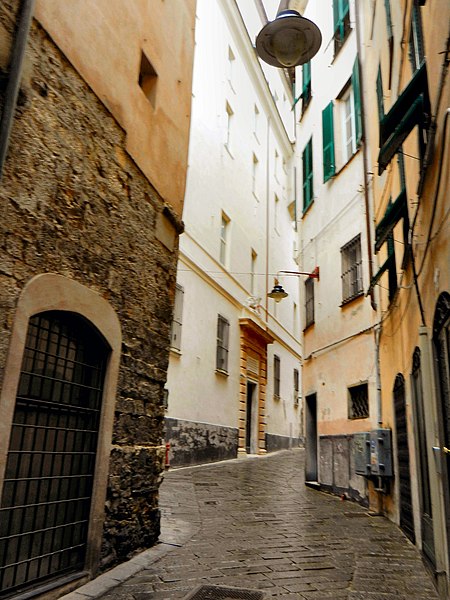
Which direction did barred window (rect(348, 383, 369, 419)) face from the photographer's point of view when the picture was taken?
facing the viewer and to the left of the viewer

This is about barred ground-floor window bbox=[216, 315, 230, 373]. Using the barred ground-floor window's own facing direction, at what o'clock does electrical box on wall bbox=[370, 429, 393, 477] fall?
The electrical box on wall is roughly at 1 o'clock from the barred ground-floor window.

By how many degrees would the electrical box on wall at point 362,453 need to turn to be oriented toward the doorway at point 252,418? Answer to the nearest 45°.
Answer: approximately 135° to its right

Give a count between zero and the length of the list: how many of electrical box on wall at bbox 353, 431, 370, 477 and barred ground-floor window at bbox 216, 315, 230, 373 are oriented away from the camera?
0

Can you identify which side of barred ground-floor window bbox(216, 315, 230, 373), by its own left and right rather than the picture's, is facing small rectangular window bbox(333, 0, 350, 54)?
front

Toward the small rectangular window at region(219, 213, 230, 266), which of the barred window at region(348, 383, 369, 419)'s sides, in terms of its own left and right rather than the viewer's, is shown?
right

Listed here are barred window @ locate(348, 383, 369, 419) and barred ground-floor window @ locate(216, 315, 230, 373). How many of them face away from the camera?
0

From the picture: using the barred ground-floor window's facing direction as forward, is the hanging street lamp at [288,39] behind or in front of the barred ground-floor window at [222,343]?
in front

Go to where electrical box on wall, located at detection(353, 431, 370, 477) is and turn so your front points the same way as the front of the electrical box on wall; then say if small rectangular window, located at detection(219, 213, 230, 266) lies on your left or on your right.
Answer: on your right

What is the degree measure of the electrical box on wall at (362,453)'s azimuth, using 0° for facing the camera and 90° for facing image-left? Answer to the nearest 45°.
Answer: approximately 45°

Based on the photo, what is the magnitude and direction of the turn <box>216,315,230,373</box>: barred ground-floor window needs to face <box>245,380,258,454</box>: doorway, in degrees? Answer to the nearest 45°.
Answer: approximately 135° to its left

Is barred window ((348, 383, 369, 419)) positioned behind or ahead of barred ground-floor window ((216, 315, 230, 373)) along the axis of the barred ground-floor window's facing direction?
ahead

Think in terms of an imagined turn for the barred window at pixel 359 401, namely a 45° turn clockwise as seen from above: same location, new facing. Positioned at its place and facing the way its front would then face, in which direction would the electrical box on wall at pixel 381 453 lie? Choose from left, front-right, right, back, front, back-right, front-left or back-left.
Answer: left
